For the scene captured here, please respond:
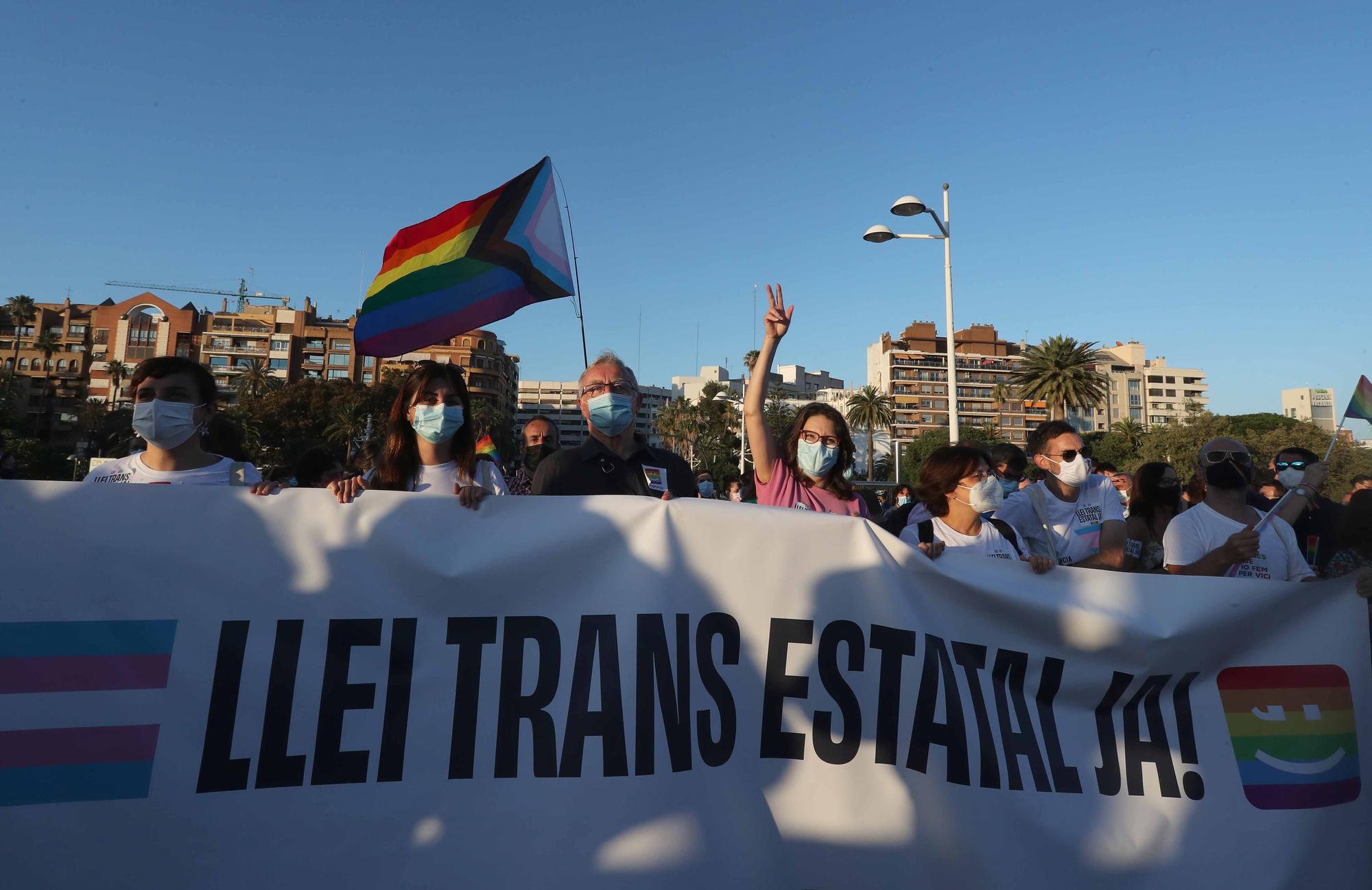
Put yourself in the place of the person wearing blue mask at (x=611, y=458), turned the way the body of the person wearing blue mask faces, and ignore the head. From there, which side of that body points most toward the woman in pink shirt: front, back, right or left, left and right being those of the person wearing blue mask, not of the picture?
left

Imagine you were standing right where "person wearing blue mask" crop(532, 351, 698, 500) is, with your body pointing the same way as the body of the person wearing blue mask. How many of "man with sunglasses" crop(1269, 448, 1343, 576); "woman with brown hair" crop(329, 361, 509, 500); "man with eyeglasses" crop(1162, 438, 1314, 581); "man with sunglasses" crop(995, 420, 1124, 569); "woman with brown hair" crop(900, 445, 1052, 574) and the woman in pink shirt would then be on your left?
5

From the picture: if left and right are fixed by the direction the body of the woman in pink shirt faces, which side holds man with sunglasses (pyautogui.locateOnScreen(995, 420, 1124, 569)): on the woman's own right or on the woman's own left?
on the woman's own left

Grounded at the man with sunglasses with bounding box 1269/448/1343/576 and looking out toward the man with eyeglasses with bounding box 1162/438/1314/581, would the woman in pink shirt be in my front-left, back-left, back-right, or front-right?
front-right

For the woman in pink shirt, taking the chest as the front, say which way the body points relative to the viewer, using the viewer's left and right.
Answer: facing the viewer

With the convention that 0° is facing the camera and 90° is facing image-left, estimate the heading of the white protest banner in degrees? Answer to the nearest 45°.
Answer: approximately 0°

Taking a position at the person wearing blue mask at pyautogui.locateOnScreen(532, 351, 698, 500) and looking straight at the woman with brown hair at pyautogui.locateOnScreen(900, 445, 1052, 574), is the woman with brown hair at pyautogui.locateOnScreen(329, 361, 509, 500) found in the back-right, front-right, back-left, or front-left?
back-right

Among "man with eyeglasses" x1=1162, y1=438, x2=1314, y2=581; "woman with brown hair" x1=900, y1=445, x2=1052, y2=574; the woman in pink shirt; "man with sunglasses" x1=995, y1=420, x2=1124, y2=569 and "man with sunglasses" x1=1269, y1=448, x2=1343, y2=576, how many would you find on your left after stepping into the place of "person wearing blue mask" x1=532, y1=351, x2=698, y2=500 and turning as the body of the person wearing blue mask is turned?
5

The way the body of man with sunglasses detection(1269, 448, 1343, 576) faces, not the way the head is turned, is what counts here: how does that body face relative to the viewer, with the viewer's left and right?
facing the viewer and to the left of the viewer

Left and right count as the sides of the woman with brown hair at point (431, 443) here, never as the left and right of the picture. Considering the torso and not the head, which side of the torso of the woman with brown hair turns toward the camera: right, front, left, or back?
front

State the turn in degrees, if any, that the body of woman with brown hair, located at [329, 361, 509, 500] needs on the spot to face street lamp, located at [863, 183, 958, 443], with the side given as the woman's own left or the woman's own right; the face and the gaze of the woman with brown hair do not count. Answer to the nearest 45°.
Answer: approximately 135° to the woman's own left
